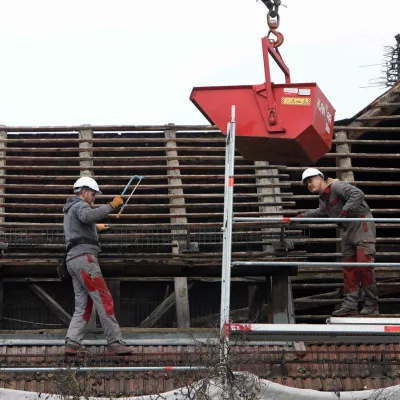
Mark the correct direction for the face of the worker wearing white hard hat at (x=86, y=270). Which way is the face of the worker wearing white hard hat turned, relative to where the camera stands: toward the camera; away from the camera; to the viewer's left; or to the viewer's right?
to the viewer's right

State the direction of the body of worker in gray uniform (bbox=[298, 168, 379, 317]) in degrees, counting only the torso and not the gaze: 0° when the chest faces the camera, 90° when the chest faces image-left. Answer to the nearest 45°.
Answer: approximately 45°

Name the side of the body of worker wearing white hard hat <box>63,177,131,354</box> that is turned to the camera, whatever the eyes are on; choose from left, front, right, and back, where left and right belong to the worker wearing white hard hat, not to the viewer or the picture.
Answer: right

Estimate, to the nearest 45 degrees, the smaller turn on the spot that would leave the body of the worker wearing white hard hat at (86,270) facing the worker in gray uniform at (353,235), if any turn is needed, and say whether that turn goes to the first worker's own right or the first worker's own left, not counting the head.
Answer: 0° — they already face them

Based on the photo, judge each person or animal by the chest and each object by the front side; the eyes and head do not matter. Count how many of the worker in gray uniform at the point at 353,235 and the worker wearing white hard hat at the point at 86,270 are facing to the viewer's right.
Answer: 1

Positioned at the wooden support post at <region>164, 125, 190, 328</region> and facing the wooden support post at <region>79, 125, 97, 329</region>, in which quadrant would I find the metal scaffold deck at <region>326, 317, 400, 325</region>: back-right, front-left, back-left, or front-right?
back-left

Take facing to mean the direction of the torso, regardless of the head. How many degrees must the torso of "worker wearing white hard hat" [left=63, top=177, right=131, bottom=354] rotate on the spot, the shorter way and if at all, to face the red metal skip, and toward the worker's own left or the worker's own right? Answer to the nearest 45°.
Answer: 0° — they already face it

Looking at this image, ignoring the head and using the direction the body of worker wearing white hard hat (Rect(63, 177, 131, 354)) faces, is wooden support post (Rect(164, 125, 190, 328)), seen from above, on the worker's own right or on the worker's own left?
on the worker's own left
